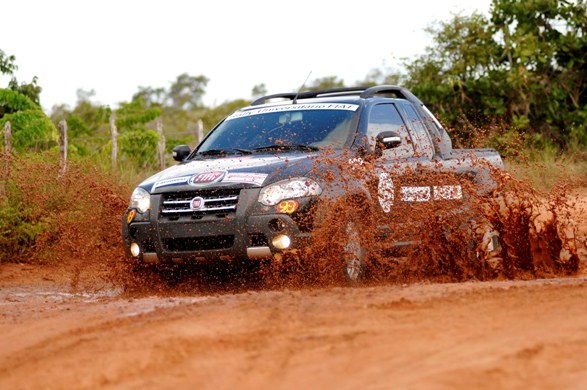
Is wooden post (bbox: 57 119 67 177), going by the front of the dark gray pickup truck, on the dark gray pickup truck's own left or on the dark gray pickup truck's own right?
on the dark gray pickup truck's own right

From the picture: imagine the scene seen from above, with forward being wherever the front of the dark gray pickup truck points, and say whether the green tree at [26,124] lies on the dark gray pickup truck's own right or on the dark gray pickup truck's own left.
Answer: on the dark gray pickup truck's own right

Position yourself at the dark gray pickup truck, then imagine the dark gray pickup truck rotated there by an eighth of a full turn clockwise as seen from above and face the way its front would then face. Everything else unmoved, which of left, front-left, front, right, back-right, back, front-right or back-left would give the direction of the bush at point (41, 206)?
front-right

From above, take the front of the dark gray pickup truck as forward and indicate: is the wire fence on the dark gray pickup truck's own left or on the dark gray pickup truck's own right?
on the dark gray pickup truck's own right

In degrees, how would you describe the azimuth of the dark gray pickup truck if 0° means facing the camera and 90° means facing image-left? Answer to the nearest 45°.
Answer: approximately 45°

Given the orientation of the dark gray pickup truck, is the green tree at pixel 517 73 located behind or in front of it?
behind
